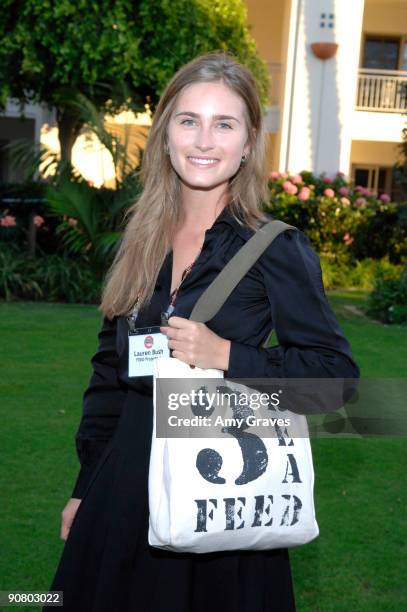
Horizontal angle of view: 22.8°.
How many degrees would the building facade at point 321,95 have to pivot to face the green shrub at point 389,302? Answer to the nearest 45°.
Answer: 0° — it already faces it

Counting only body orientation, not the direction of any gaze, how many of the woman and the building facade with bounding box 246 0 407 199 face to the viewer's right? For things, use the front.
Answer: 0

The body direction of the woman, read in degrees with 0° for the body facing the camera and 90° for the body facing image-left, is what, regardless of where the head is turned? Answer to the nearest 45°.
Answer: approximately 45°

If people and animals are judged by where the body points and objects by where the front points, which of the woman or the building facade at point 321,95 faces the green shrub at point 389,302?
the building facade

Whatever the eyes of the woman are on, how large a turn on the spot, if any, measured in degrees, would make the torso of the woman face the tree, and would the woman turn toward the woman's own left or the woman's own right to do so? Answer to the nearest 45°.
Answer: approximately 135° to the woman's own right

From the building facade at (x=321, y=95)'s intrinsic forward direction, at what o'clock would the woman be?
The woman is roughly at 12 o'clock from the building facade.

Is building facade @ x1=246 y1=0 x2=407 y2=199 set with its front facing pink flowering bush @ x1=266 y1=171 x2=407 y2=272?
yes

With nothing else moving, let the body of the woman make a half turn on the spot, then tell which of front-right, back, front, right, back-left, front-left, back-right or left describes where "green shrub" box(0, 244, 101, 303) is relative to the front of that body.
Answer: front-left

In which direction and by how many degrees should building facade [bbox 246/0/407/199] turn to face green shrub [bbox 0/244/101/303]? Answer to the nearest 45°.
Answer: approximately 45° to its right
